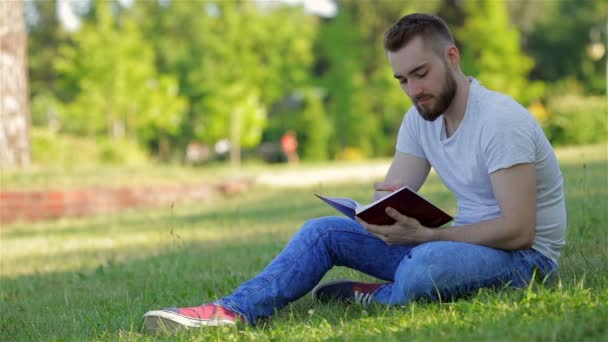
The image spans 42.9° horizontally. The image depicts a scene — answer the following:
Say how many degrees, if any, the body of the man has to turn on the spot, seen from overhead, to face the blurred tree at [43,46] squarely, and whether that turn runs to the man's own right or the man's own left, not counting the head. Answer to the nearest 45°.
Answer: approximately 90° to the man's own right

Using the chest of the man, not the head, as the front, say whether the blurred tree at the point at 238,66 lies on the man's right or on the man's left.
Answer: on the man's right

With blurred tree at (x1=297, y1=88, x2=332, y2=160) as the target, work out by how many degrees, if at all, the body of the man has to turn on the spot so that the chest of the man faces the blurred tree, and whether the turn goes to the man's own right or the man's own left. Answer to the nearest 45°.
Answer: approximately 135° to the man's own right

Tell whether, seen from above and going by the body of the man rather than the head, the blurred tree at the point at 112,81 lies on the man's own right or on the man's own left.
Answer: on the man's own right

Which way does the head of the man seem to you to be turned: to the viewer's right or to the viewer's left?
to the viewer's left

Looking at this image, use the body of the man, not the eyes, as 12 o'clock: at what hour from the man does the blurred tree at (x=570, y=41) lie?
The blurred tree is roughly at 5 o'clock from the man.

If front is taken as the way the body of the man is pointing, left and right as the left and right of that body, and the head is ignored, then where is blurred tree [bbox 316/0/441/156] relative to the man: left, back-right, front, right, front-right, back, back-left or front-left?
back-right

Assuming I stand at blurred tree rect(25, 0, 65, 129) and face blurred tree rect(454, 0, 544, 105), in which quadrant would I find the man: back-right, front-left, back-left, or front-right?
front-right

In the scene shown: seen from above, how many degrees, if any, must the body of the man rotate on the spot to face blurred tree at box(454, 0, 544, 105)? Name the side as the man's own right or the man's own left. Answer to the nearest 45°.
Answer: approximately 135° to the man's own right

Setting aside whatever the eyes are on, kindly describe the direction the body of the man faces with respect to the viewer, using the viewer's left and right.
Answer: facing the viewer and to the left of the viewer
